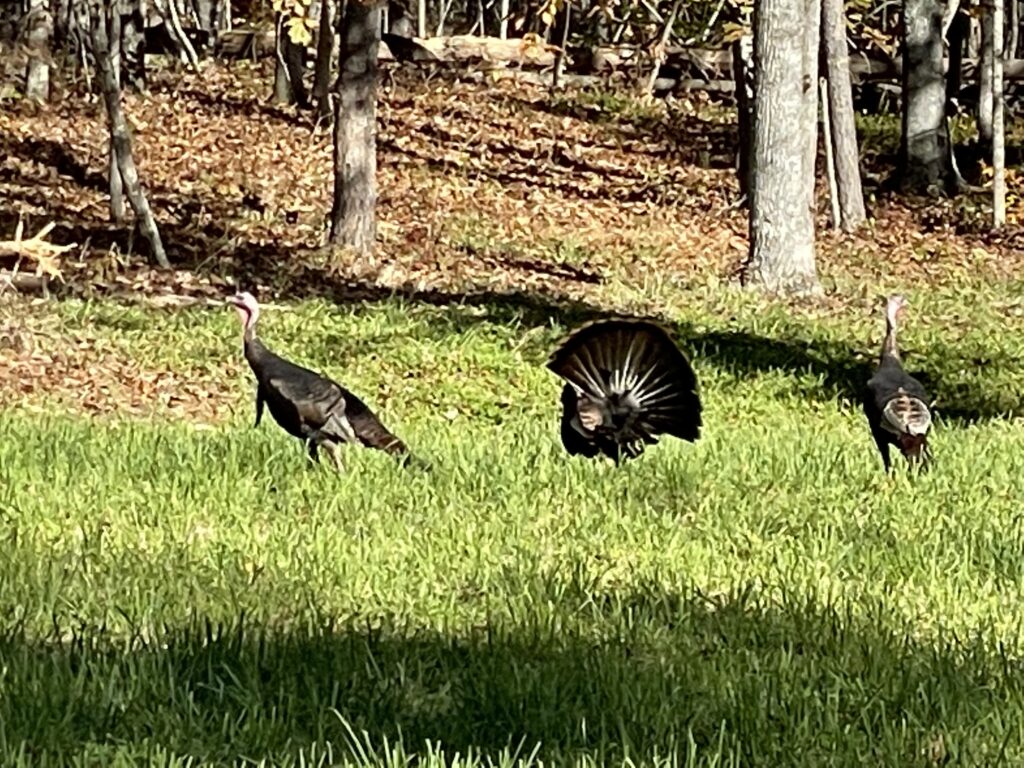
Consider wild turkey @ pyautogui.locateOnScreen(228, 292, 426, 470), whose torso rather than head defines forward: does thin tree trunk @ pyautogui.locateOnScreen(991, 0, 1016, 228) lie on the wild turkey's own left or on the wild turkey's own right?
on the wild turkey's own right

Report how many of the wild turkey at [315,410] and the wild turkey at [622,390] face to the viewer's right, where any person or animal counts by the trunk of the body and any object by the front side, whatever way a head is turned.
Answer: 0

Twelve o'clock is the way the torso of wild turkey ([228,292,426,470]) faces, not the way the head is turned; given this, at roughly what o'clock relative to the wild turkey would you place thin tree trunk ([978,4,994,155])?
The thin tree trunk is roughly at 4 o'clock from the wild turkey.

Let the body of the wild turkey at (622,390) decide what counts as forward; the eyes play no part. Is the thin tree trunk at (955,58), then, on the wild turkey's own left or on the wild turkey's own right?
on the wild turkey's own right

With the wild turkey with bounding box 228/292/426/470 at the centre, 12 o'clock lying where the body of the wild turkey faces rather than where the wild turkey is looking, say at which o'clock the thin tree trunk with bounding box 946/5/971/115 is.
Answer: The thin tree trunk is roughly at 4 o'clock from the wild turkey.

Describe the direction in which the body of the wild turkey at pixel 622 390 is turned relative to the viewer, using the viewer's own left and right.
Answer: facing away from the viewer and to the left of the viewer

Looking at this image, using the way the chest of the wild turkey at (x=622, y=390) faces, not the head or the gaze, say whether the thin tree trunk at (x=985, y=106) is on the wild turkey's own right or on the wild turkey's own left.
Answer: on the wild turkey's own right

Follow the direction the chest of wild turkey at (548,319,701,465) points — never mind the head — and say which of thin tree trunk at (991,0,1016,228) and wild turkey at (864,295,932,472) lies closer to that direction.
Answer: the thin tree trunk

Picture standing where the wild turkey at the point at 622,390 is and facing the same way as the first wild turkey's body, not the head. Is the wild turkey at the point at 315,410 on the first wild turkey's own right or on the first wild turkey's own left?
on the first wild turkey's own left

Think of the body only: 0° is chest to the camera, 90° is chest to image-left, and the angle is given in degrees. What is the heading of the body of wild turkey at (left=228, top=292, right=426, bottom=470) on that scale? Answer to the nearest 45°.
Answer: approximately 90°

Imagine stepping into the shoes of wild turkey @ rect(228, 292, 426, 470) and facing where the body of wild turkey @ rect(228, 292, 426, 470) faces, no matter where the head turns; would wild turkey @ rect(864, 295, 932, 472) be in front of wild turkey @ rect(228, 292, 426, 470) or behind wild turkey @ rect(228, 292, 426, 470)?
behind

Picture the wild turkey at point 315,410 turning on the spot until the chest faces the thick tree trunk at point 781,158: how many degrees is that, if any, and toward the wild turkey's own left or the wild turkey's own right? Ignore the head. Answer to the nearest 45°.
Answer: approximately 135° to the wild turkey's own right
